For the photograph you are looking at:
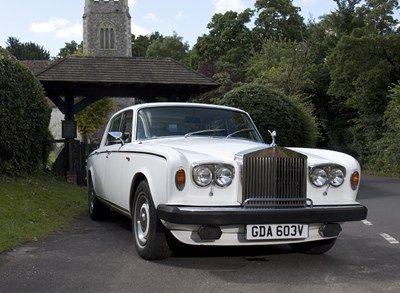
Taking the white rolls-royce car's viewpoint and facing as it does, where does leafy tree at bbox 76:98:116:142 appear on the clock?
The leafy tree is roughly at 7 o'clock from the white rolls-royce car.

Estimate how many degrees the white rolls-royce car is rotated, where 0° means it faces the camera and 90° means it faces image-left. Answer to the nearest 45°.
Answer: approximately 315°

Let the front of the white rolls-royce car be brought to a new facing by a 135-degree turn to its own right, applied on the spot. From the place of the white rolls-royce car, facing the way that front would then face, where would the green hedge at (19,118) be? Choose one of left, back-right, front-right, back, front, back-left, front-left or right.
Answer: front-right

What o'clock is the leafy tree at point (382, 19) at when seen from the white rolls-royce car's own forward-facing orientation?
The leafy tree is roughly at 8 o'clock from the white rolls-royce car.

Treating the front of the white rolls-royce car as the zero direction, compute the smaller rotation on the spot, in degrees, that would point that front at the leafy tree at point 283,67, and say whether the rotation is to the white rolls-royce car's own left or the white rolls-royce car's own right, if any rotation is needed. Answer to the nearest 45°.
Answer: approximately 135° to the white rolls-royce car's own left
